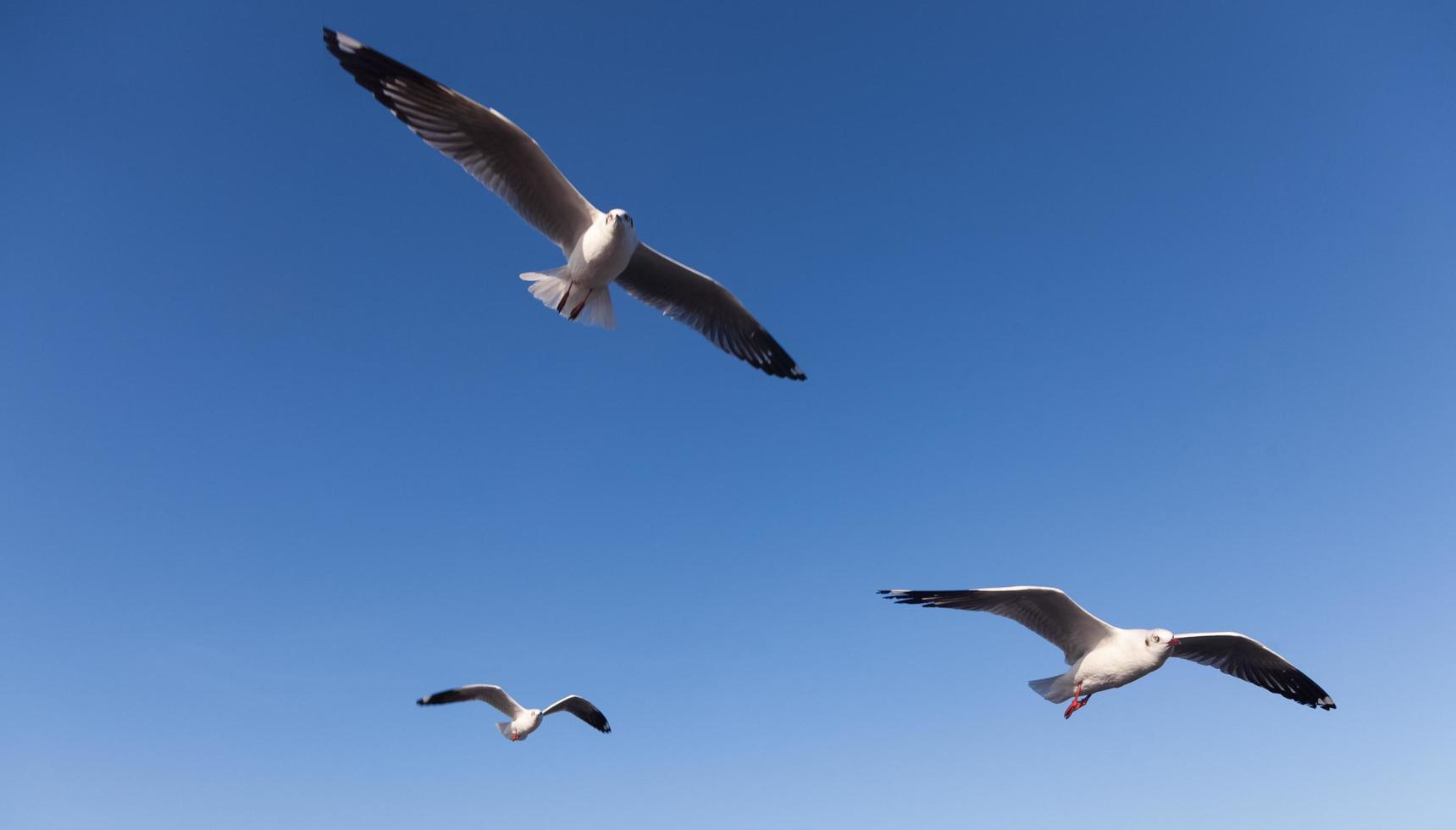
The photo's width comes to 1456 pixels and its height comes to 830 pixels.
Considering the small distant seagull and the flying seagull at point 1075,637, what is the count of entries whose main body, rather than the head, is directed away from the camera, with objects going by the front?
0

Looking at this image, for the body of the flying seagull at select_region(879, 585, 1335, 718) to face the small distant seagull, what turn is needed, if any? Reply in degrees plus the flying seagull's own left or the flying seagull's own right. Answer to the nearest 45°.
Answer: approximately 180°

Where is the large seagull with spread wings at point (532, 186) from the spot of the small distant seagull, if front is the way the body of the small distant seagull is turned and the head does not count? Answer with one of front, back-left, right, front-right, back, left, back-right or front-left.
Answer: front-right

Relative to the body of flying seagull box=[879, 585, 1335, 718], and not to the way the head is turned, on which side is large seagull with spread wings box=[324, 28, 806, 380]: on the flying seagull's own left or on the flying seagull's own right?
on the flying seagull's own right

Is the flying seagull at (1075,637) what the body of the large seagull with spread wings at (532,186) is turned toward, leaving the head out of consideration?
no

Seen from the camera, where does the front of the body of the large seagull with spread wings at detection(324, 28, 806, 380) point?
toward the camera

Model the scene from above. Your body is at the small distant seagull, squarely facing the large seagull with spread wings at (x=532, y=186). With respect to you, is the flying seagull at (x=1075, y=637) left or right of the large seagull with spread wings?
left

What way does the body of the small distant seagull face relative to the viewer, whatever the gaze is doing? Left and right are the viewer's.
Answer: facing the viewer and to the right of the viewer

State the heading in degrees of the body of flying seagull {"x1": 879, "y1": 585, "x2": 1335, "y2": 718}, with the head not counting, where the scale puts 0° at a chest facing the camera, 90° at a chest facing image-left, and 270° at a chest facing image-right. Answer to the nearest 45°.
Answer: approximately 315°

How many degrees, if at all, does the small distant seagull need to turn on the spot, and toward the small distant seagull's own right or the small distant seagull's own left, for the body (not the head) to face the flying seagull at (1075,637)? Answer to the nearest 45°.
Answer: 0° — it already faces it
